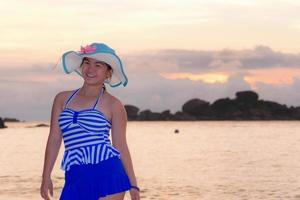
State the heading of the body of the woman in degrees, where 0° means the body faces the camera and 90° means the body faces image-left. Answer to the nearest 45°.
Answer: approximately 45°
